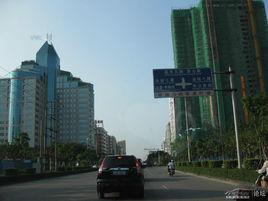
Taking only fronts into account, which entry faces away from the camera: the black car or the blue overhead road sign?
the black car

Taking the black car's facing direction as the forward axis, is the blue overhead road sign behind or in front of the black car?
in front

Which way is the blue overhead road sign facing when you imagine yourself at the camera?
facing the viewer

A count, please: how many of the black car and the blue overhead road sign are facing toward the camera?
1

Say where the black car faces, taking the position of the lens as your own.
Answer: facing away from the viewer

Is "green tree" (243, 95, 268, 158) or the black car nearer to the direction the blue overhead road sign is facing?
the black car

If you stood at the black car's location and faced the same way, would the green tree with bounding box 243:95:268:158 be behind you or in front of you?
in front

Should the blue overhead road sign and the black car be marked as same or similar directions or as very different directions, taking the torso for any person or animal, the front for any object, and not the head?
very different directions

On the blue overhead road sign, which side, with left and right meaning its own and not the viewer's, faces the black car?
front
